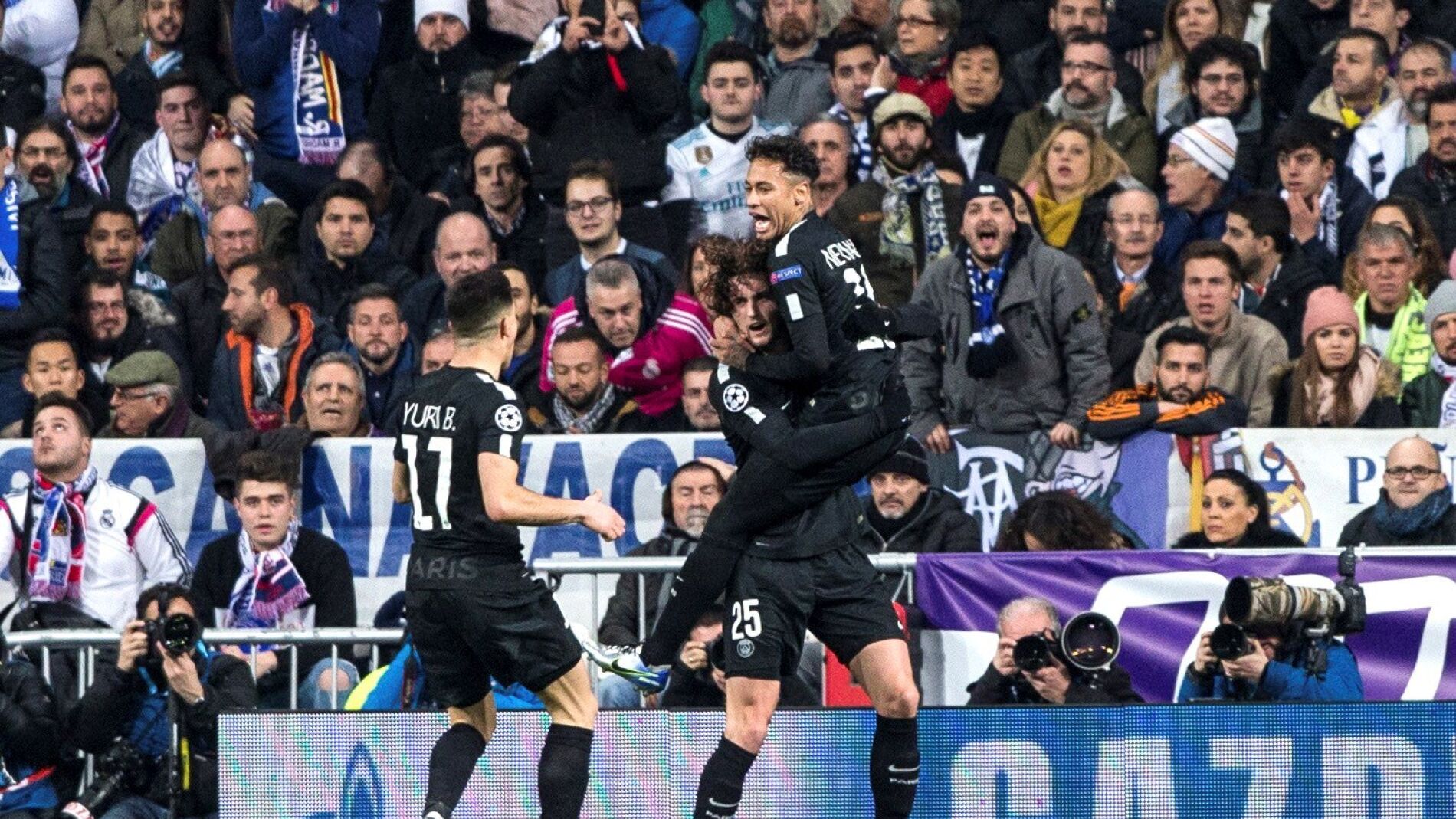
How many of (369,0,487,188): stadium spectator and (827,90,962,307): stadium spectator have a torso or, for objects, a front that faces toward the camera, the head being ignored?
2

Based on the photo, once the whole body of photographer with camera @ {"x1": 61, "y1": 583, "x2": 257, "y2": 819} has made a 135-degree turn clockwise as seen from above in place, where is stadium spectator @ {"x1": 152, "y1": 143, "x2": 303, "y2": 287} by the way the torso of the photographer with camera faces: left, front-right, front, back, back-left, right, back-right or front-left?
front-right

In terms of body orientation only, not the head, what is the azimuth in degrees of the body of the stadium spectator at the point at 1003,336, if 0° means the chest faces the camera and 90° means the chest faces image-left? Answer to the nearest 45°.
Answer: approximately 0°

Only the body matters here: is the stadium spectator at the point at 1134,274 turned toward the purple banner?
yes

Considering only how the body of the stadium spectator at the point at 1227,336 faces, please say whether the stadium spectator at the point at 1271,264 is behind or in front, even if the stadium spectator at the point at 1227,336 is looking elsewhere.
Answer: behind

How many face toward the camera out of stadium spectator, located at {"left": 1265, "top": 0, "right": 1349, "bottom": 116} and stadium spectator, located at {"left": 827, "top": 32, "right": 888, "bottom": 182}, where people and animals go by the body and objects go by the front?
2

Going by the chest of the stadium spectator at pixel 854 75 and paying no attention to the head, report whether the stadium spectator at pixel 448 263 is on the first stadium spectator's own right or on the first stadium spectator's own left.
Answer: on the first stadium spectator's own right

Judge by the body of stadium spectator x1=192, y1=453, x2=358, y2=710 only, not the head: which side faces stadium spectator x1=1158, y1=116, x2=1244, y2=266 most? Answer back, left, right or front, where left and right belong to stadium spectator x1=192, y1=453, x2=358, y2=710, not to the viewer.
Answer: left
